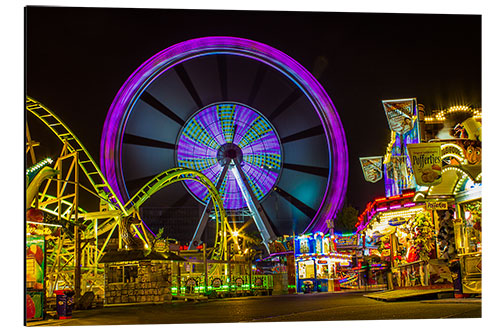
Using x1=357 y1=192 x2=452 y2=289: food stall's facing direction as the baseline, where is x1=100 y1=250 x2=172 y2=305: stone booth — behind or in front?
in front

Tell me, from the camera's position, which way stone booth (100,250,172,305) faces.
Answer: facing the viewer

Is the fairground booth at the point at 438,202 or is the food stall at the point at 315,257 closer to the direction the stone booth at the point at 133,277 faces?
the fairground booth

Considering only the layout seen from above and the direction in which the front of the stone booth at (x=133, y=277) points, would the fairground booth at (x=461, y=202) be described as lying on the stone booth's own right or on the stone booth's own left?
on the stone booth's own left

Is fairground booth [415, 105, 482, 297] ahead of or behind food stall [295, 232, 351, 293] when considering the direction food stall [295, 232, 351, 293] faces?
ahead

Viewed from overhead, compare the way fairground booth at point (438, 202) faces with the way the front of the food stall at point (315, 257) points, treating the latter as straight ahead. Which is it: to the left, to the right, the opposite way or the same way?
to the right

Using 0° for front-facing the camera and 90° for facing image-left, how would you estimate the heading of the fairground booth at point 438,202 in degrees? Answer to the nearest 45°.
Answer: approximately 45°

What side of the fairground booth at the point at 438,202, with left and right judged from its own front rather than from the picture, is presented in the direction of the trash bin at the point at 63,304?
front

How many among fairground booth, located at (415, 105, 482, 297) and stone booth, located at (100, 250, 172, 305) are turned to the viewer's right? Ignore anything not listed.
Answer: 0

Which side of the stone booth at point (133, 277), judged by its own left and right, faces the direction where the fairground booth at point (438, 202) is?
left

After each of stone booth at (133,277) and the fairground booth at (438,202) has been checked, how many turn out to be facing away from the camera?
0

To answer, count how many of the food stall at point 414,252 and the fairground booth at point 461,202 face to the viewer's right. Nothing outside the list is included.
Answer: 0

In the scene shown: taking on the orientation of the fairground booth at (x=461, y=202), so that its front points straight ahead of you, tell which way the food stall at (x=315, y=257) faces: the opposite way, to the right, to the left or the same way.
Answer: to the left

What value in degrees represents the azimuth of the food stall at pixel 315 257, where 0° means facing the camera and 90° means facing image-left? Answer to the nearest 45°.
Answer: approximately 315°

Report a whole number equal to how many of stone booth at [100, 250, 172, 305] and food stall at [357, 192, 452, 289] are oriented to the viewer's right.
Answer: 0
